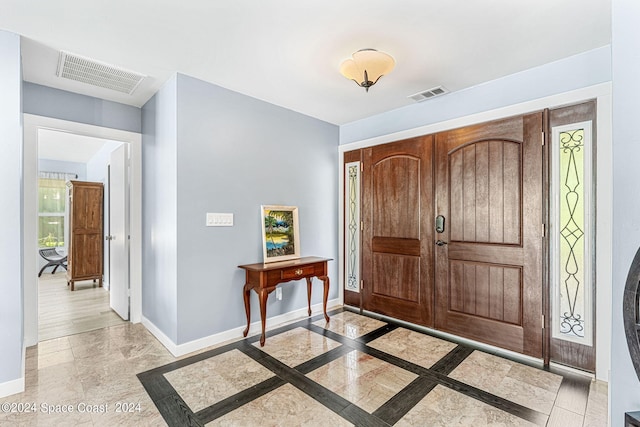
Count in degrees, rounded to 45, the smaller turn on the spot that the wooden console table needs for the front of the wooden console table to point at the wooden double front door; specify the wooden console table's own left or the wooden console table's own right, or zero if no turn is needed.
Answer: approximately 45° to the wooden console table's own left

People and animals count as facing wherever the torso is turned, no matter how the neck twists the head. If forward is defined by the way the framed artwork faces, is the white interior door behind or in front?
behind

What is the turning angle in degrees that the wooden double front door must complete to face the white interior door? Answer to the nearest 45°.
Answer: approximately 45° to its right

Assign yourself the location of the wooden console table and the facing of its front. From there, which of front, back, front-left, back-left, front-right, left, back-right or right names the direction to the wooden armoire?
back

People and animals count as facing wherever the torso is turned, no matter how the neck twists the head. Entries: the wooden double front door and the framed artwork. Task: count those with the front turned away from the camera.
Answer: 0

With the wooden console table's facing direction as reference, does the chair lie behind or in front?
behind

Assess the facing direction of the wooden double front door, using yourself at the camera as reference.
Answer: facing the viewer and to the left of the viewer

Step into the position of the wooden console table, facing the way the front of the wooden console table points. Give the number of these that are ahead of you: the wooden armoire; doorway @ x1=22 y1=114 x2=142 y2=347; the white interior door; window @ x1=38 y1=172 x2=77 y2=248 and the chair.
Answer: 0

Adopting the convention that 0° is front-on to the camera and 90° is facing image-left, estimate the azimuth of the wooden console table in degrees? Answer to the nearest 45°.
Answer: approximately 315°

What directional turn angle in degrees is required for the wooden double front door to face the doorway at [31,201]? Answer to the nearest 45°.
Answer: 0° — it already faces it

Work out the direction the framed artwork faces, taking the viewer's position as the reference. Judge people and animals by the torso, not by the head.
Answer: facing the viewer and to the right of the viewer

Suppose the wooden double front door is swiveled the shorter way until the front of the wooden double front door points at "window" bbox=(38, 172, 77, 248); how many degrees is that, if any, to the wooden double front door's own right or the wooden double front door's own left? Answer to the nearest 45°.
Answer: approximately 45° to the wooden double front door's own right

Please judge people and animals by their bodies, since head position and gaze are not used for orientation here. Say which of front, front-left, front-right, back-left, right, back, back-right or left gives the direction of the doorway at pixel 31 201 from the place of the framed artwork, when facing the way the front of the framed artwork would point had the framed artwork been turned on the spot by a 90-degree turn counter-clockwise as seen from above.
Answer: back-left

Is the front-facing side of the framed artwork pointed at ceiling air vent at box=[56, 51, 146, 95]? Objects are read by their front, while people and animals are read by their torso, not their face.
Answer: no
